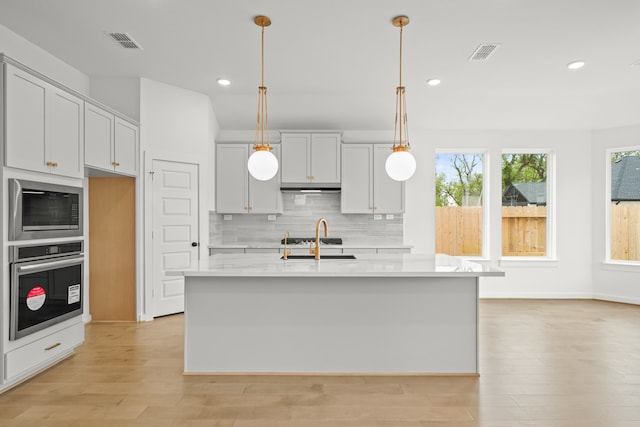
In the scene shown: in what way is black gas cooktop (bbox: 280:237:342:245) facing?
toward the camera

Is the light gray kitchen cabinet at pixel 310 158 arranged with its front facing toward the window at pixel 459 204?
no

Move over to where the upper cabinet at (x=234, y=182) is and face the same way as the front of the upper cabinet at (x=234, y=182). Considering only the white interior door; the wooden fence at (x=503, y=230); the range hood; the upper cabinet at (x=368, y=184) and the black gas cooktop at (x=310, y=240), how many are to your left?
4

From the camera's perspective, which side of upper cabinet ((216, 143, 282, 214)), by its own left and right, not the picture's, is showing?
front

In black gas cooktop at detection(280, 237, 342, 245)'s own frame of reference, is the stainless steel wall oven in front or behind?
in front

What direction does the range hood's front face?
toward the camera

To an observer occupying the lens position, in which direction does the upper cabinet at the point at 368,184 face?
facing the viewer

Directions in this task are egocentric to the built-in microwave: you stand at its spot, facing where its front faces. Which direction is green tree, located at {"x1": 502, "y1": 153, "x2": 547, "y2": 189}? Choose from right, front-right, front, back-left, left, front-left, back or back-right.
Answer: front-left

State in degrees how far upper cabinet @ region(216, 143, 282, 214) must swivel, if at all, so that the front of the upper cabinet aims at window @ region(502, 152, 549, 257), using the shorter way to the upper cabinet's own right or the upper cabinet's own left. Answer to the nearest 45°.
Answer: approximately 90° to the upper cabinet's own left

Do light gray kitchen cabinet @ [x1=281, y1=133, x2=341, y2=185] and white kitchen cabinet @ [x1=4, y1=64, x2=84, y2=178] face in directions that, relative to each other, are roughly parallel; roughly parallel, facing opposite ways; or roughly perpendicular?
roughly perpendicular

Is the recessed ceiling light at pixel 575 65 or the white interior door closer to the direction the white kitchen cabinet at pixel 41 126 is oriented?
the recessed ceiling light

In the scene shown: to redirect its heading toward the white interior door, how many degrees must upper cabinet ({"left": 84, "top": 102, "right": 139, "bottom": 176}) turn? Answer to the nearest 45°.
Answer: approximately 90° to its left

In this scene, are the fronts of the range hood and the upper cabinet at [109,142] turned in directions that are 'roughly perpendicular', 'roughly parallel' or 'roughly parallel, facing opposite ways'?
roughly perpendicular

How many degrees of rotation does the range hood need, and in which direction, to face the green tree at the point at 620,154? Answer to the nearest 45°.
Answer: approximately 90° to its left

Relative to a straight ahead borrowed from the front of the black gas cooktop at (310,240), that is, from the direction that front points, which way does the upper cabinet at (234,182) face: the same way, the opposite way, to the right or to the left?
the same way

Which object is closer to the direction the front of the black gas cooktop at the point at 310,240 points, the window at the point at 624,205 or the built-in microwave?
the built-in microwave

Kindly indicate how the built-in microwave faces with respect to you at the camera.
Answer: facing the viewer and to the right of the viewer

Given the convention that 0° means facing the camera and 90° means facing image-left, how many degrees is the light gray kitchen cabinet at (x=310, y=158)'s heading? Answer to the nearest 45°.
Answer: approximately 0°
